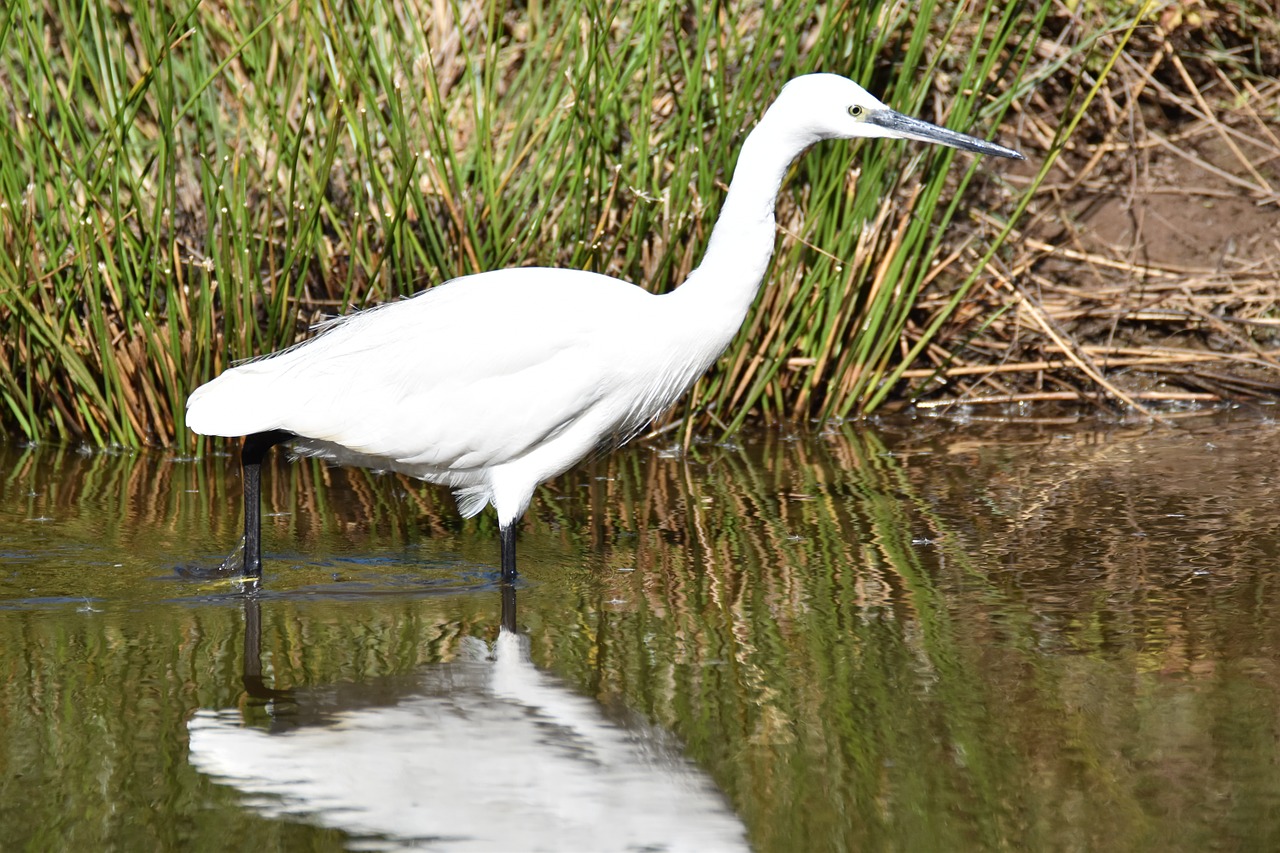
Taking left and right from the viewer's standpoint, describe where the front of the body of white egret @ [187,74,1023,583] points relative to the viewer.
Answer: facing to the right of the viewer
